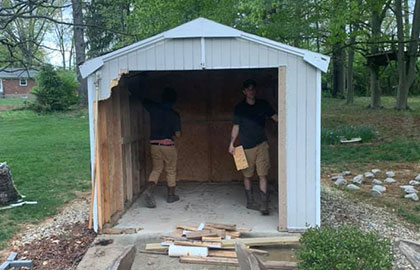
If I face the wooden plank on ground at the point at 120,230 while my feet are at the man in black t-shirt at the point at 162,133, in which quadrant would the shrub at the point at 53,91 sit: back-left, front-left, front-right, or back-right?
back-right

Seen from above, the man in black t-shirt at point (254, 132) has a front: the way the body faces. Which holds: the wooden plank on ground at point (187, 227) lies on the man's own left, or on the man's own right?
on the man's own right

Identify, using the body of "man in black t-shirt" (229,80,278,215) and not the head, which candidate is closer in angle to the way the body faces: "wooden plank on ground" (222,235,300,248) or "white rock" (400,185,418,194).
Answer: the wooden plank on ground

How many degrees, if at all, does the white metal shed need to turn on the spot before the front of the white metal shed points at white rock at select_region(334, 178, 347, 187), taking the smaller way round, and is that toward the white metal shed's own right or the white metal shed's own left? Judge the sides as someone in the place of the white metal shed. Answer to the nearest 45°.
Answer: approximately 135° to the white metal shed's own left

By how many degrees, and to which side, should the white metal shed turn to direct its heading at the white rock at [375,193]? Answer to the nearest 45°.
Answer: approximately 135° to its left

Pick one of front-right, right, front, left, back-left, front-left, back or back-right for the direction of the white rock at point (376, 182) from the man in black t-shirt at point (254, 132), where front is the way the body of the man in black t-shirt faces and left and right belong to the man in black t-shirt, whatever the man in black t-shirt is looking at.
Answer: back-left

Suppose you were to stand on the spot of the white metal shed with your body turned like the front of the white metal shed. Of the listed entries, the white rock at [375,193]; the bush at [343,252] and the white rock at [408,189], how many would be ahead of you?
1

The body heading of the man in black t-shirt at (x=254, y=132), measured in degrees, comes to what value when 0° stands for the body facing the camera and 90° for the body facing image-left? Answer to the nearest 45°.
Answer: approximately 0°

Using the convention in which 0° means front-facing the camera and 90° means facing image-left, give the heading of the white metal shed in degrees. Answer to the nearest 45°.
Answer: approximately 0°

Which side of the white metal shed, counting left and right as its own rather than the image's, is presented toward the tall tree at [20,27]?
back

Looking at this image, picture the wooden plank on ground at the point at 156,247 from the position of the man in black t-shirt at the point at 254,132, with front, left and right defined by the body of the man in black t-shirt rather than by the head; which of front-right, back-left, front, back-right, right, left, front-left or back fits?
front-right

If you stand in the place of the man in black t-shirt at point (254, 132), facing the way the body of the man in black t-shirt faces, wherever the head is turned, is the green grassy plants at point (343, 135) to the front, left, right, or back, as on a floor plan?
back

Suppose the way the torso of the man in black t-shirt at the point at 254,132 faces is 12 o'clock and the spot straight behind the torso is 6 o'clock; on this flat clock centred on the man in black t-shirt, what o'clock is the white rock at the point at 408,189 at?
The white rock is roughly at 8 o'clock from the man in black t-shirt.

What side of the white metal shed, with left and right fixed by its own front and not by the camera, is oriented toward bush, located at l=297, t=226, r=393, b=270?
front
